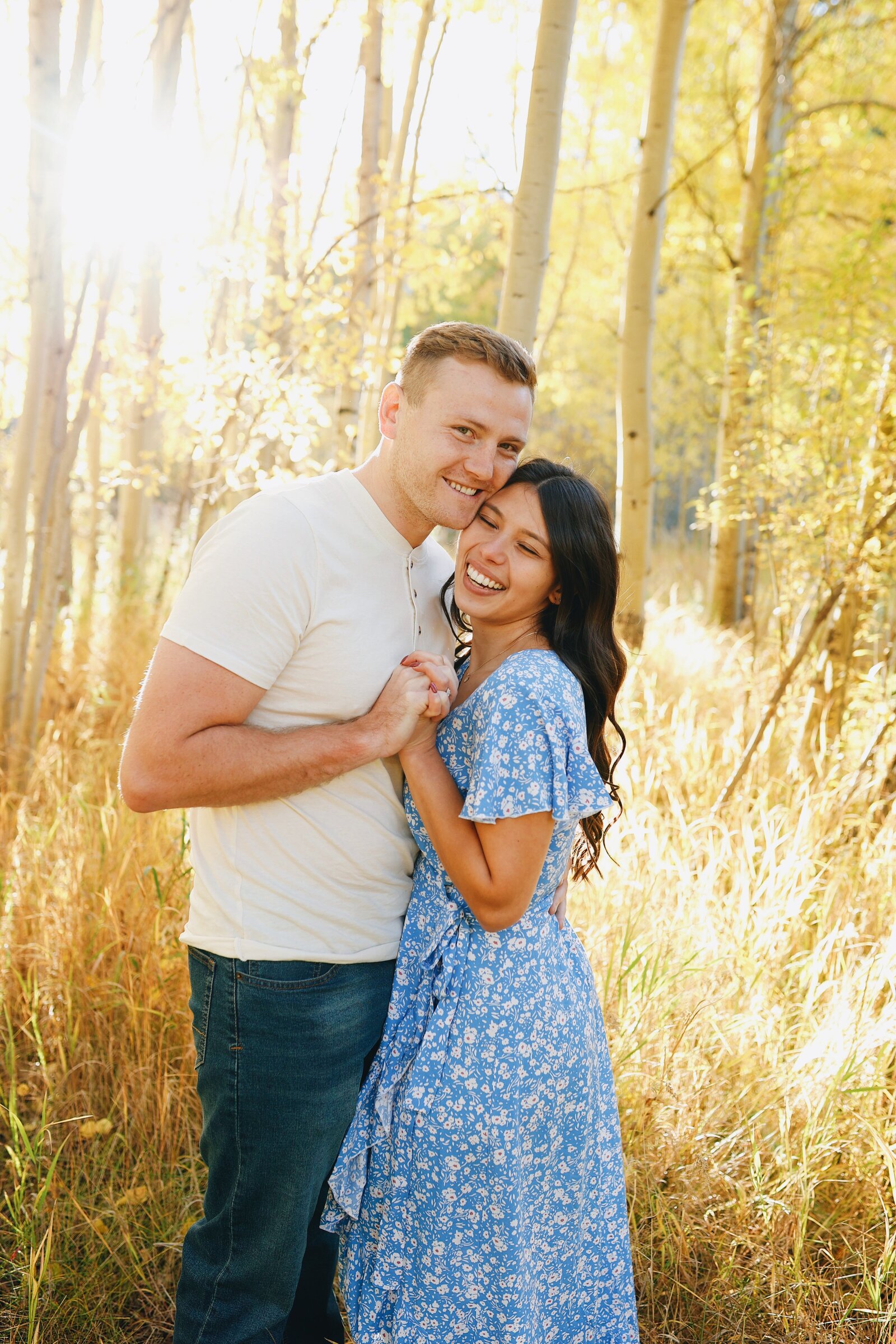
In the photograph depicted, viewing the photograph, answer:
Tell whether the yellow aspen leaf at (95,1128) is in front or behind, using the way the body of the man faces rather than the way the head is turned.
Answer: behind

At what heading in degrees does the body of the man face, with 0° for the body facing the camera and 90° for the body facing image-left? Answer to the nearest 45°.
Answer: approximately 315°

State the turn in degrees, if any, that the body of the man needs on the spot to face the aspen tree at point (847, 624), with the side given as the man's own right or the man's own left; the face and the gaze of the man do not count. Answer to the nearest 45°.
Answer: approximately 90° to the man's own left
